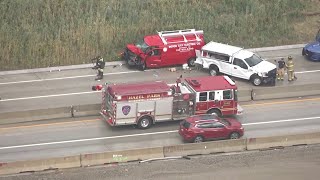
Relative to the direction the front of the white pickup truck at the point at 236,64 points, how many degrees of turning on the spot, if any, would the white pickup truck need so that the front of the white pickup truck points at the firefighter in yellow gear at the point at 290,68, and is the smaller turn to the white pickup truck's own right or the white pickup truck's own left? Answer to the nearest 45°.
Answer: approximately 45° to the white pickup truck's own left

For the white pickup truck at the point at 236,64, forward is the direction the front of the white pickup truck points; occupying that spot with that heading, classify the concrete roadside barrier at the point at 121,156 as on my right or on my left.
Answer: on my right

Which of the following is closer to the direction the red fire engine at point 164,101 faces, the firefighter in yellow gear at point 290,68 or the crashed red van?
the firefighter in yellow gear

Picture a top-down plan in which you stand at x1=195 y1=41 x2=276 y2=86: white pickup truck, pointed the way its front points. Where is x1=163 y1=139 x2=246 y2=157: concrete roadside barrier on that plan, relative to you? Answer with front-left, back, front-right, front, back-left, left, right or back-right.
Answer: front-right

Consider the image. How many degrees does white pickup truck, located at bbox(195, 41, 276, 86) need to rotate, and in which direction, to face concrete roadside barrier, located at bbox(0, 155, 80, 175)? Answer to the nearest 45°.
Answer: approximately 90° to its right

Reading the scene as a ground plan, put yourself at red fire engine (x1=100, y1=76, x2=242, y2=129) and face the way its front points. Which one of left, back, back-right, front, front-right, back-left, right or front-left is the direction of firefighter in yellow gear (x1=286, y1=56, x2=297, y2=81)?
front-left

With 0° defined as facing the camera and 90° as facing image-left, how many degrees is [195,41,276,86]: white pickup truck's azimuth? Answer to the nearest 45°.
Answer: approximately 315°

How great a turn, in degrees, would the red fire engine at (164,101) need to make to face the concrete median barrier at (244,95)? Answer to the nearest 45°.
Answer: approximately 45° to its left

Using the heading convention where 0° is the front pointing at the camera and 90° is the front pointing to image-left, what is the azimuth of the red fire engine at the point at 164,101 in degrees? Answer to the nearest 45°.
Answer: approximately 270°

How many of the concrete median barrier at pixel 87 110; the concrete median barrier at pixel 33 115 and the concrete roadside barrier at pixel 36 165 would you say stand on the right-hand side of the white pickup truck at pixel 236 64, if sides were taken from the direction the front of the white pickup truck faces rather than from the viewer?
3

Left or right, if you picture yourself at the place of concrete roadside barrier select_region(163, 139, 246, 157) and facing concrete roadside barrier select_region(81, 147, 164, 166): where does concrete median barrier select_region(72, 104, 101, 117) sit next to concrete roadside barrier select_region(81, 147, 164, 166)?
right

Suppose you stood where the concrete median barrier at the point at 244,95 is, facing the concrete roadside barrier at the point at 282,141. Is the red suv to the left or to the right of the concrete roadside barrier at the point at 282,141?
right

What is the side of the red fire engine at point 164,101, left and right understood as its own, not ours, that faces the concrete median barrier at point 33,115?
back
